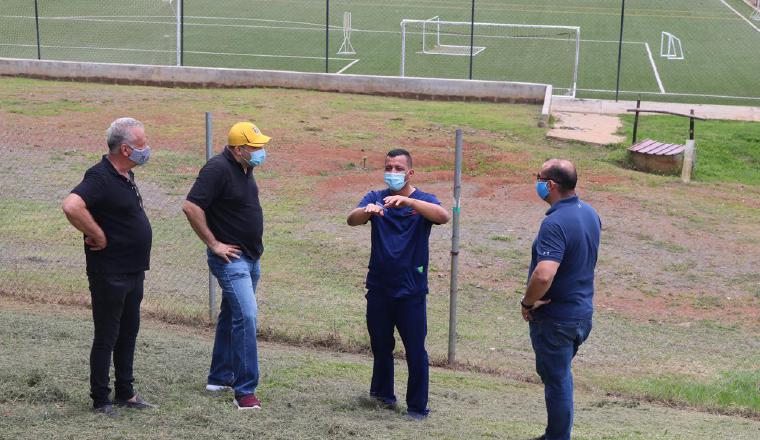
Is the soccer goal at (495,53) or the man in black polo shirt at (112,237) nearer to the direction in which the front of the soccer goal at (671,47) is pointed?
the soccer goal

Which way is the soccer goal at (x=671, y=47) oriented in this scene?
to the viewer's left

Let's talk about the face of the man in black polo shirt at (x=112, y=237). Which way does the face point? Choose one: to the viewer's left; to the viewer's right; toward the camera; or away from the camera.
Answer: to the viewer's right

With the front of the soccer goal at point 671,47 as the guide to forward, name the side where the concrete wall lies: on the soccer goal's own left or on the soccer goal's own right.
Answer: on the soccer goal's own left

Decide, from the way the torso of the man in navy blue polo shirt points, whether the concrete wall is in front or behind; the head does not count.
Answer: in front

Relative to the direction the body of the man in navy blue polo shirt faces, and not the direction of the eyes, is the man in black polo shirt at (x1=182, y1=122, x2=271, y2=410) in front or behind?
in front

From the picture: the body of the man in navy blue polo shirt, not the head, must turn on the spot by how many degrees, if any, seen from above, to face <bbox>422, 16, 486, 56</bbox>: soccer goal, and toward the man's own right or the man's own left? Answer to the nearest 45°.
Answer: approximately 45° to the man's own right

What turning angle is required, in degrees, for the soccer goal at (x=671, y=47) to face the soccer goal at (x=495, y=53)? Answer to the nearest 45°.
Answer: approximately 45° to its left

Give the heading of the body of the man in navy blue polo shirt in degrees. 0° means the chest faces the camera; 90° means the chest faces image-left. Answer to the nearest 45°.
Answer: approximately 135°

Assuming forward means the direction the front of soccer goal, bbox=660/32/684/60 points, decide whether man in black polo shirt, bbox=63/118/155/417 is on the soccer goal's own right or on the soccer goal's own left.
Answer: on the soccer goal's own left

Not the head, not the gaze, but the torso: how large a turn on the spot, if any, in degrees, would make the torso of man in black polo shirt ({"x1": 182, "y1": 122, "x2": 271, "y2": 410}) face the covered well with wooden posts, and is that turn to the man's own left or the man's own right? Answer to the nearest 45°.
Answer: approximately 45° to the man's own left

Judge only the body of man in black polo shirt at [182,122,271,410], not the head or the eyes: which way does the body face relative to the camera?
to the viewer's right

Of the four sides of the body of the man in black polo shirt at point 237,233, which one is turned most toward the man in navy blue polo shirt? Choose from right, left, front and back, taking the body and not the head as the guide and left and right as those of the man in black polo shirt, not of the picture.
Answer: front

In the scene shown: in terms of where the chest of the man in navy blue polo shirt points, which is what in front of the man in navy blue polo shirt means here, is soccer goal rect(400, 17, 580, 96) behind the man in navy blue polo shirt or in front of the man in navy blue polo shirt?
in front
